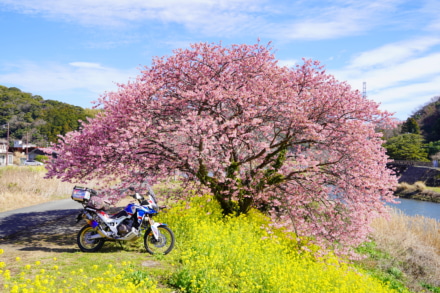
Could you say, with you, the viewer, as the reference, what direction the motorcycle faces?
facing to the right of the viewer
